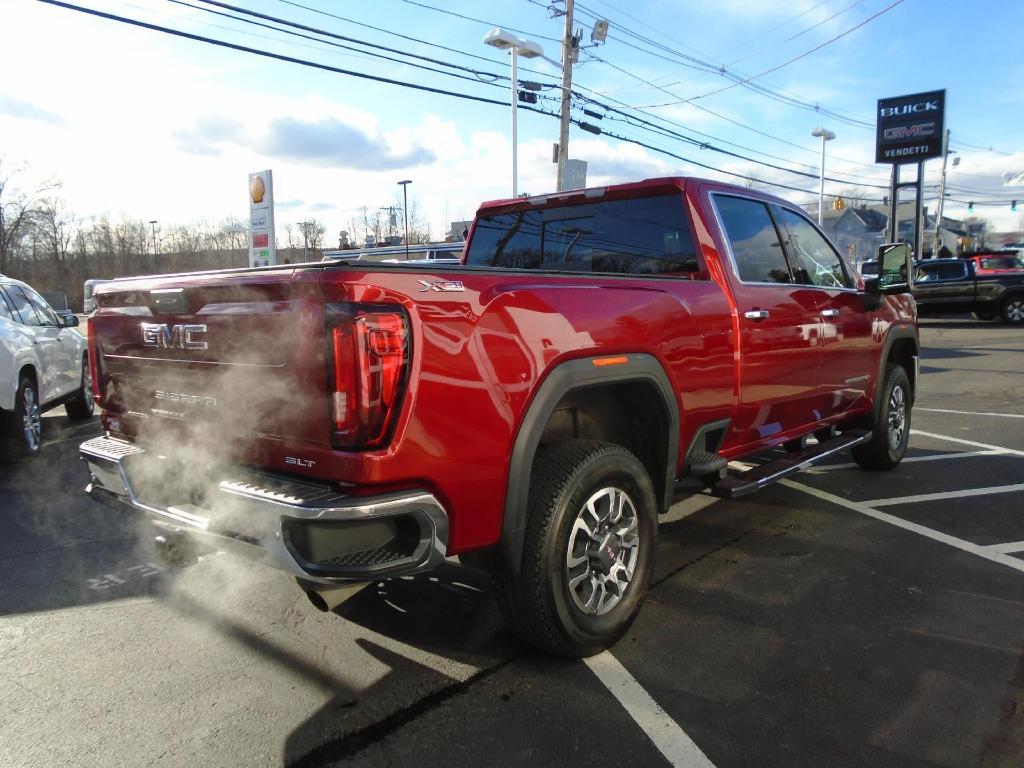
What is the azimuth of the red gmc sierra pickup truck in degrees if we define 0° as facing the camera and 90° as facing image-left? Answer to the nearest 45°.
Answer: approximately 225°

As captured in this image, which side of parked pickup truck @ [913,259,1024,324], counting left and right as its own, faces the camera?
left

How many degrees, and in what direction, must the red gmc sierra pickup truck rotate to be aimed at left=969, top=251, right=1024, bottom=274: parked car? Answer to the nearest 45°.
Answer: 0° — it already faces it
